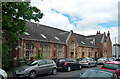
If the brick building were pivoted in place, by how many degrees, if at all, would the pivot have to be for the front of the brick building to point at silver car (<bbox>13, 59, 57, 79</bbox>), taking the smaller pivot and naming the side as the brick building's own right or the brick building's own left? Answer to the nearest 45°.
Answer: approximately 45° to the brick building's own right

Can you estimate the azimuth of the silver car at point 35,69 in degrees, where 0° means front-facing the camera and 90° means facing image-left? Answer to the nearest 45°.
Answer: approximately 45°

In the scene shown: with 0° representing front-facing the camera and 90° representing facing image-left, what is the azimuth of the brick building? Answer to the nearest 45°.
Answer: approximately 315°

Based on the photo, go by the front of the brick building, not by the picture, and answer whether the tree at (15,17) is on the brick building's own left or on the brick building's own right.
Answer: on the brick building's own right
